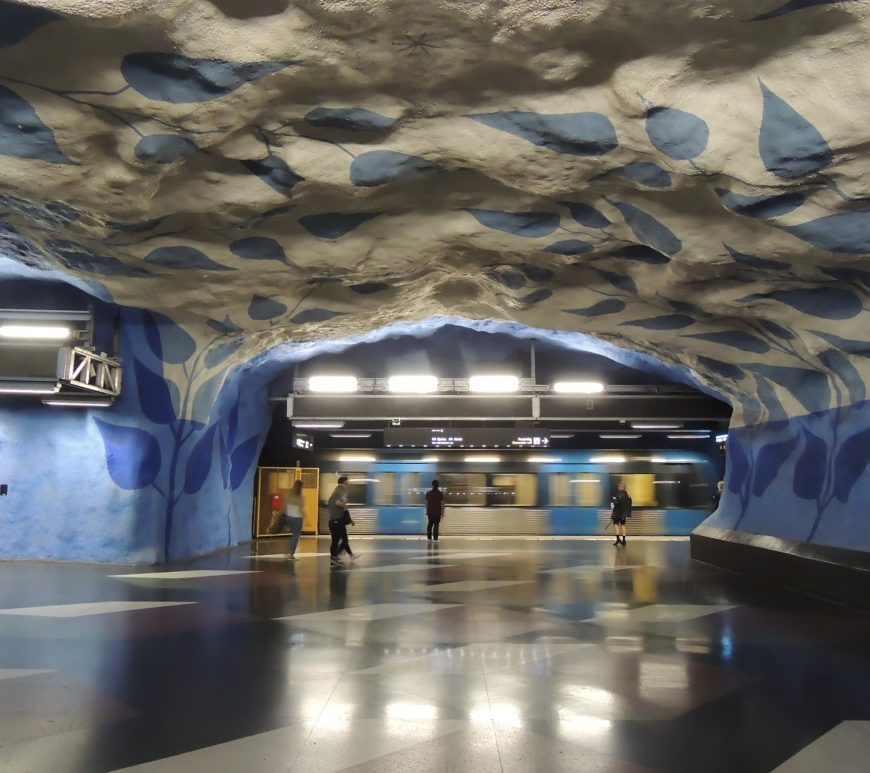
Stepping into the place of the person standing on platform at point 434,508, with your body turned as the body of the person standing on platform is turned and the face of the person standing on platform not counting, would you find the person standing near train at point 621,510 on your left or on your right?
on your right

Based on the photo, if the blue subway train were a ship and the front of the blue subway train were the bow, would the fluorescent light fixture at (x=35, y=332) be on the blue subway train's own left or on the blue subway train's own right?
on the blue subway train's own right

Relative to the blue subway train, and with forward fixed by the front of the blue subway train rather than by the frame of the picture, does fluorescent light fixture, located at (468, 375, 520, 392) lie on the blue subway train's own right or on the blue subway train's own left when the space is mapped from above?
on the blue subway train's own right

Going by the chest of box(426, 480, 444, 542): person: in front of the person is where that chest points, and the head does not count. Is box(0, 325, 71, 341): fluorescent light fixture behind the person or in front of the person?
behind

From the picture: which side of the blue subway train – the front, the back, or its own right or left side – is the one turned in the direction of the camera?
right

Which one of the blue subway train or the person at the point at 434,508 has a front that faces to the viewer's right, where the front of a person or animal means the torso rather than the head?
the blue subway train

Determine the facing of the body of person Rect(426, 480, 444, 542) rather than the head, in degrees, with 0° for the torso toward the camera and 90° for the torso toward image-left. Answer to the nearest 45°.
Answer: approximately 180°

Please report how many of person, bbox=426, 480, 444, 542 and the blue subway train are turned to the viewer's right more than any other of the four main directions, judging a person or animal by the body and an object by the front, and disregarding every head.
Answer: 1

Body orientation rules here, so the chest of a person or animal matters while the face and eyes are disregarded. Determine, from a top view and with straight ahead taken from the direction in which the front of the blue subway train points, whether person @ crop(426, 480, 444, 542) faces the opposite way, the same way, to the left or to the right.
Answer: to the left
